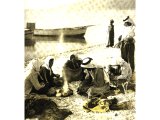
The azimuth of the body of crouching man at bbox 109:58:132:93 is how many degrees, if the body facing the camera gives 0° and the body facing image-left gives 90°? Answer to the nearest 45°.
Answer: approximately 90°

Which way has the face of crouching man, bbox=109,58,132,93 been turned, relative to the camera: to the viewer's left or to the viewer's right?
to the viewer's left
